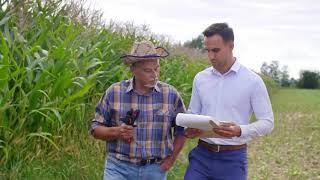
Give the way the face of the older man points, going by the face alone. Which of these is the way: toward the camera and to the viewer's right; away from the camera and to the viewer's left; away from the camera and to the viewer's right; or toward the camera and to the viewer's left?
toward the camera and to the viewer's right

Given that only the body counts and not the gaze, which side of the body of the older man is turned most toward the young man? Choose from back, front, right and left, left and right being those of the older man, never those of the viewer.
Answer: left

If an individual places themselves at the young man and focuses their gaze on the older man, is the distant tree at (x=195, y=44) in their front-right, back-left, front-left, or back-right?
back-right

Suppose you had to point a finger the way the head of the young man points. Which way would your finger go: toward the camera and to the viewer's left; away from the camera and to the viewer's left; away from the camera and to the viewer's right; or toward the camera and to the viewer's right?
toward the camera and to the viewer's left

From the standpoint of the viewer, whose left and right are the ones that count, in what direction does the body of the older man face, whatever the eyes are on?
facing the viewer

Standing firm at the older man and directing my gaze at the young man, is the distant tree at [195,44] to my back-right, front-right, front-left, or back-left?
front-left

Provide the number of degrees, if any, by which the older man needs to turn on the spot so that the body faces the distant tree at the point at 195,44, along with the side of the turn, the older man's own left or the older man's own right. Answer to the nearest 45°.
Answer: approximately 180°
